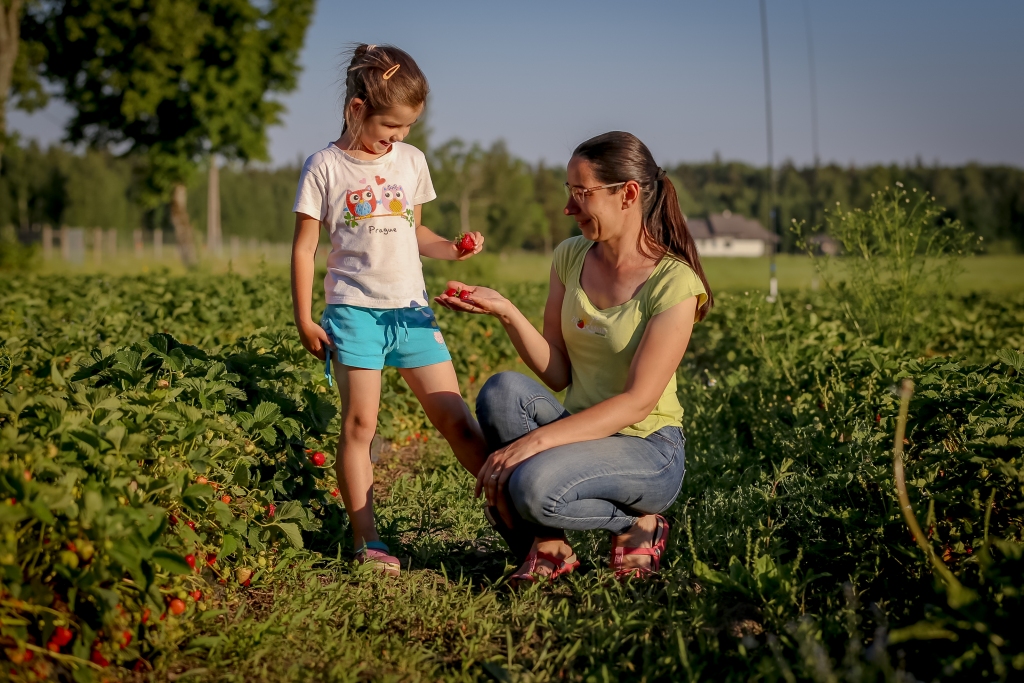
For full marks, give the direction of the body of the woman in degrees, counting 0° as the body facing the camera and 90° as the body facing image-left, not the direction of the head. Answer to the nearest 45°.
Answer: approximately 45°

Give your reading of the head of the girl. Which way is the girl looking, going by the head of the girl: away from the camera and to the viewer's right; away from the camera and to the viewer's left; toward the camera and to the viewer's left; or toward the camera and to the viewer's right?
toward the camera and to the viewer's right

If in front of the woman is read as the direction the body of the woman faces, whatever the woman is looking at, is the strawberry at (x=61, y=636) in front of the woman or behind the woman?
in front

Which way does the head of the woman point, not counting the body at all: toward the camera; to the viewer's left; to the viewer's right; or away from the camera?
to the viewer's left

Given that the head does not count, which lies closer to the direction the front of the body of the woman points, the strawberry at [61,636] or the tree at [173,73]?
the strawberry
